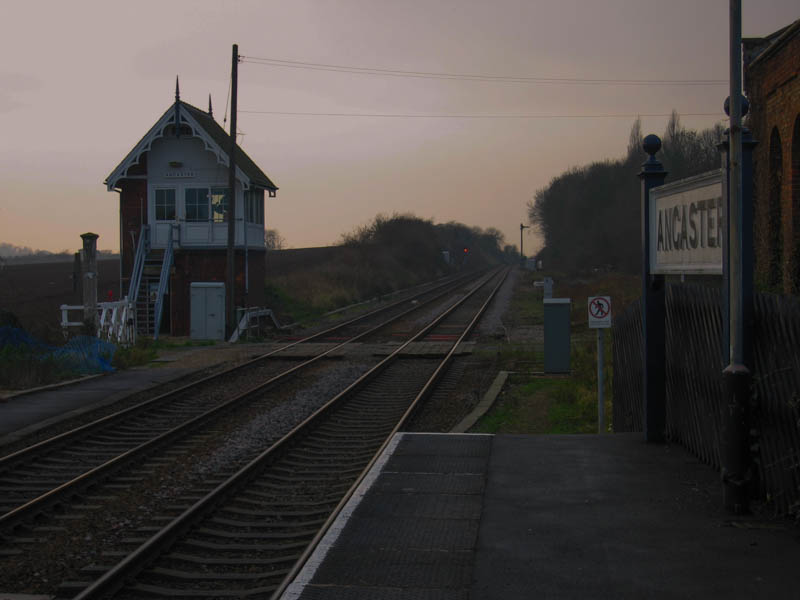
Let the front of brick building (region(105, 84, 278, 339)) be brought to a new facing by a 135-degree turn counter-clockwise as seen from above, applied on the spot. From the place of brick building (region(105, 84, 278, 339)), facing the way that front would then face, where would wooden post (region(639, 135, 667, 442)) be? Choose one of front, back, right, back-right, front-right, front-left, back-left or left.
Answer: back-right

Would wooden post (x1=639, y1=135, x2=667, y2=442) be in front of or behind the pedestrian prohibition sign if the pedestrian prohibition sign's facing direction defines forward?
in front

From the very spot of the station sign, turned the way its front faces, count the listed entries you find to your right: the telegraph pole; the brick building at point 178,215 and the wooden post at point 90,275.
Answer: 3

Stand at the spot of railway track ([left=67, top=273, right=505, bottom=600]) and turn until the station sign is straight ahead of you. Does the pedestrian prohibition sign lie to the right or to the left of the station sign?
left

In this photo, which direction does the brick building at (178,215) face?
toward the camera

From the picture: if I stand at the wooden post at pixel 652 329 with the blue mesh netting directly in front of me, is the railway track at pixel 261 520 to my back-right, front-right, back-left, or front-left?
front-left

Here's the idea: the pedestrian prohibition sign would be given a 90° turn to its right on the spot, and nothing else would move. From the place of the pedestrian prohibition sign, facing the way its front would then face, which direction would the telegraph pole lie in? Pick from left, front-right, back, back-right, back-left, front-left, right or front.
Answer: front-right

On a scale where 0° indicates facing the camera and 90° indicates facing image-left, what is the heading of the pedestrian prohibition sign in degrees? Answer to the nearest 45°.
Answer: approximately 0°

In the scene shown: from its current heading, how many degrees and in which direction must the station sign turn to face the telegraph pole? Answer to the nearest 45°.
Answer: approximately 90° to its right

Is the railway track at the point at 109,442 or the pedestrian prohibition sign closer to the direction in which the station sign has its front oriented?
the railway track

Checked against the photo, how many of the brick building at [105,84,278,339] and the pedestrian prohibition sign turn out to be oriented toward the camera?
2

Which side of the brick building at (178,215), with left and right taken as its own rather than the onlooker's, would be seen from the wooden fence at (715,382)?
front
